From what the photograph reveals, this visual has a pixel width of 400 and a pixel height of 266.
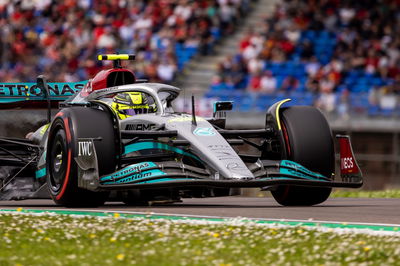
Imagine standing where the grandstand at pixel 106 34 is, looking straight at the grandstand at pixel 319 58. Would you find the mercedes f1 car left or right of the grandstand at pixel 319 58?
right

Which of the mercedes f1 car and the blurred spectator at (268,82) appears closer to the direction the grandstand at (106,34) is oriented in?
the mercedes f1 car

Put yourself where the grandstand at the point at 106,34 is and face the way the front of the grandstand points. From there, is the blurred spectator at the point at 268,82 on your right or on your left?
on your left

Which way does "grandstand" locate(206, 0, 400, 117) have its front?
toward the camera

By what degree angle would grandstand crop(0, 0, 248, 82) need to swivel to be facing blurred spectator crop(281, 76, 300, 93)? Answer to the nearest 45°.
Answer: approximately 45° to its left

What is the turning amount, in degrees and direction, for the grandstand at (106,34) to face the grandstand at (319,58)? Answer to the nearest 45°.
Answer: approximately 45° to its left

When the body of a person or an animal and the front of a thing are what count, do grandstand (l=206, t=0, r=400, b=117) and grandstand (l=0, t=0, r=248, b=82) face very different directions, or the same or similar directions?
same or similar directions

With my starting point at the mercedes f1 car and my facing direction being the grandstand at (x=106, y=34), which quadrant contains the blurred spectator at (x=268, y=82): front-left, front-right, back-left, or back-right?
front-right

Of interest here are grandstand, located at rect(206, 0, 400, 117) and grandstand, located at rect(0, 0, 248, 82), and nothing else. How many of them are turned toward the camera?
2

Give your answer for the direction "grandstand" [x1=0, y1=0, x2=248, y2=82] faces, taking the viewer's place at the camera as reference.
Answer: facing the viewer

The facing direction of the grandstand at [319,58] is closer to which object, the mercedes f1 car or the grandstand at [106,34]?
the mercedes f1 car
